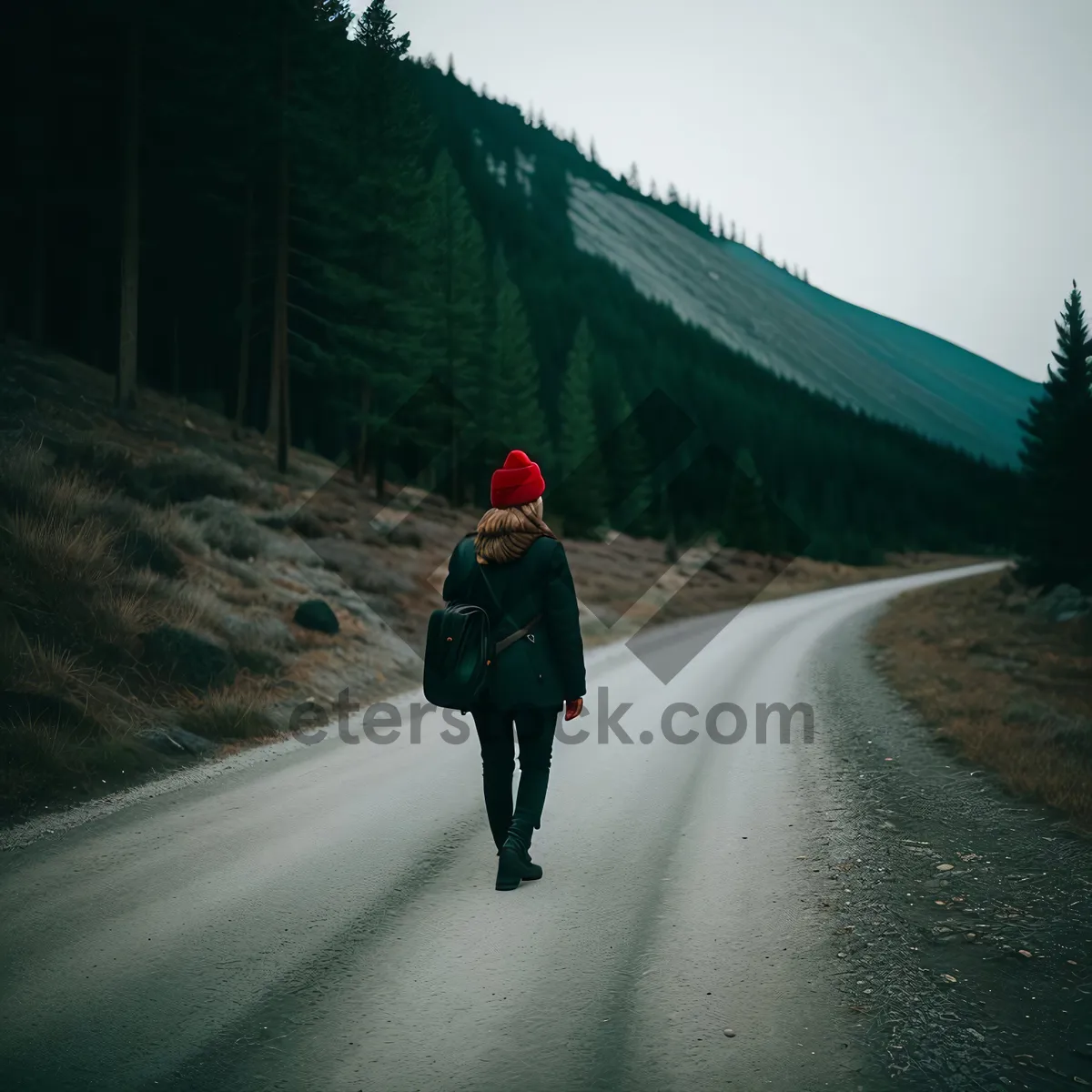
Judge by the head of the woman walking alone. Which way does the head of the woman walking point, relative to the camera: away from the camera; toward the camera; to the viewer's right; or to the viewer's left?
away from the camera

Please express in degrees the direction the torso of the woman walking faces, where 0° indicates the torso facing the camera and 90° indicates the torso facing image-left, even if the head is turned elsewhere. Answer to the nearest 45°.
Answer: approximately 180°

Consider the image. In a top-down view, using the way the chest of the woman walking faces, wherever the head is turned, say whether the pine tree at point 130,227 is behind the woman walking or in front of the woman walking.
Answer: in front

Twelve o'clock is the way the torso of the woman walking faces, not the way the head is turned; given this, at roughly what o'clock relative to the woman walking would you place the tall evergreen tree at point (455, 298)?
The tall evergreen tree is roughly at 12 o'clock from the woman walking.

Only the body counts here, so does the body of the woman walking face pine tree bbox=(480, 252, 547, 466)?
yes

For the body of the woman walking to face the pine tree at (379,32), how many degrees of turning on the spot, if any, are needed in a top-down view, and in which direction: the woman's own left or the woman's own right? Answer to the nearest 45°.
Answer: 0° — they already face it
